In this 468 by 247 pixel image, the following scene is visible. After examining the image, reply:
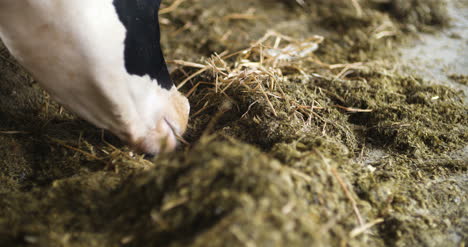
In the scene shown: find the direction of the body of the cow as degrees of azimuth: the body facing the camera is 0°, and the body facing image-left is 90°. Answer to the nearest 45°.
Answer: approximately 270°
